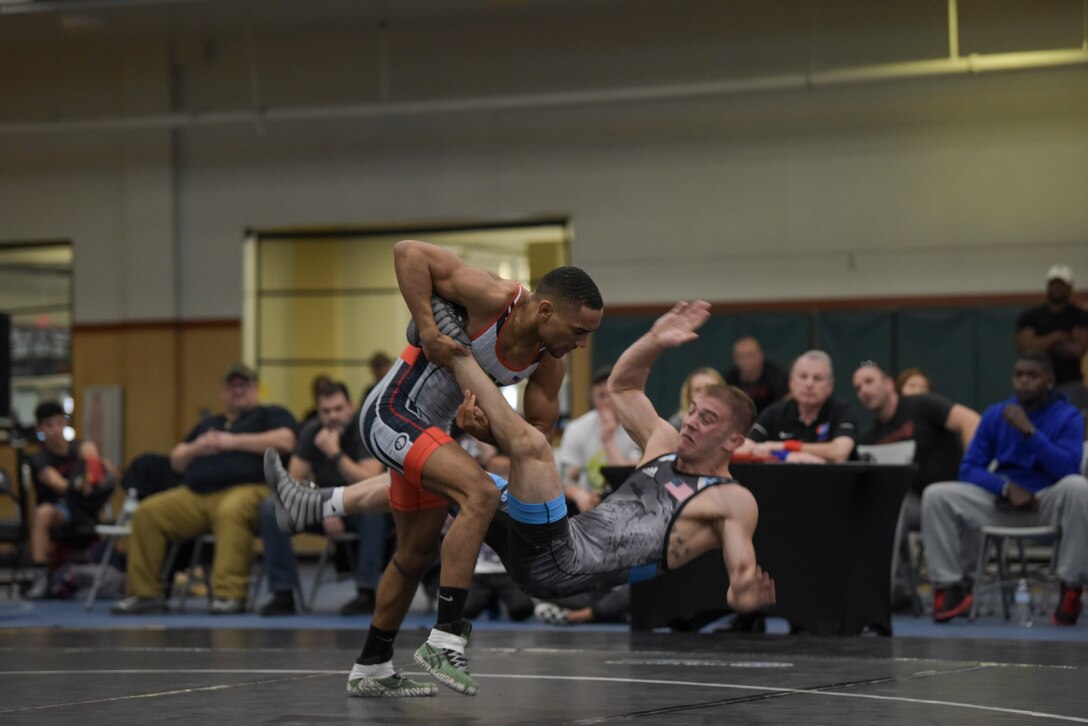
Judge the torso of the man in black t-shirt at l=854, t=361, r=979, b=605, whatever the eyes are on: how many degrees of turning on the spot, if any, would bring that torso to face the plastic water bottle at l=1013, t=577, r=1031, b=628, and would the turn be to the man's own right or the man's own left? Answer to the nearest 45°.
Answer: approximately 90° to the man's own left

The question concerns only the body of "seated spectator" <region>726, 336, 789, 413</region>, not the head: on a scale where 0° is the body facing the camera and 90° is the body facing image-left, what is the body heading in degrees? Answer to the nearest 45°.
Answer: approximately 0°

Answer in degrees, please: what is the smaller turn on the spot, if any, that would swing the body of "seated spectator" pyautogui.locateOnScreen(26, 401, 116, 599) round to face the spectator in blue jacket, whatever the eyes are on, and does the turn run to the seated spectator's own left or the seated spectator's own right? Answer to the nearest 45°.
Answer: approximately 45° to the seated spectator's own left

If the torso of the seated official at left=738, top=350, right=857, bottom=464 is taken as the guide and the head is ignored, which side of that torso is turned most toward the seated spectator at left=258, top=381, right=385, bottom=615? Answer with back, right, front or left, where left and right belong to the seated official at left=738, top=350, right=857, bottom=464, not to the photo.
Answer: right

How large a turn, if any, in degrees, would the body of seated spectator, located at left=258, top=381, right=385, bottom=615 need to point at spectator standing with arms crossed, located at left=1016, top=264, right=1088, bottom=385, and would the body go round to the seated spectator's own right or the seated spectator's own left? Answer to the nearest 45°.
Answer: approximately 90° to the seated spectator's own left

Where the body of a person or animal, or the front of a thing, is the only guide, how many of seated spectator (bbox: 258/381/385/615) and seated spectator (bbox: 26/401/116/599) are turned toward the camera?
2

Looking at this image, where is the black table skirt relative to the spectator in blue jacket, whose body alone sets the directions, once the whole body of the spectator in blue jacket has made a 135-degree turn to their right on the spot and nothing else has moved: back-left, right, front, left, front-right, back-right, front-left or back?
left

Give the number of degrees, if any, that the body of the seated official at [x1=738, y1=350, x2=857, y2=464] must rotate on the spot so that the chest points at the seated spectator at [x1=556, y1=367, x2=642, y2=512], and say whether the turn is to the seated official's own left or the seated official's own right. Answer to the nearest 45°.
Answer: approximately 135° to the seated official's own right
